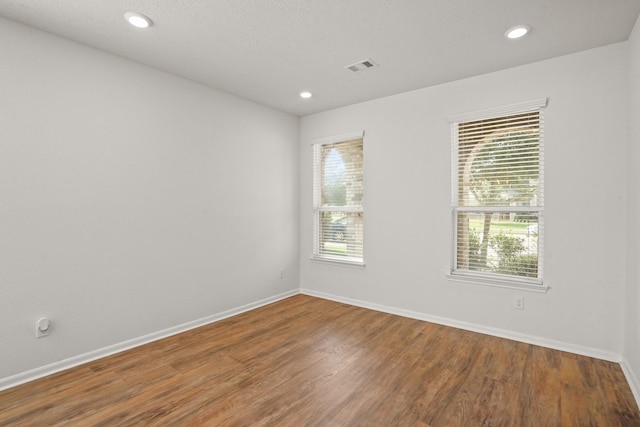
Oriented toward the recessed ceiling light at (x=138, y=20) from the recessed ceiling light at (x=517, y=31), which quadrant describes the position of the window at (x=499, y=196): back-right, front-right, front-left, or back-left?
back-right

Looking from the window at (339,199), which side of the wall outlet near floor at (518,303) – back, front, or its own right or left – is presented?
right

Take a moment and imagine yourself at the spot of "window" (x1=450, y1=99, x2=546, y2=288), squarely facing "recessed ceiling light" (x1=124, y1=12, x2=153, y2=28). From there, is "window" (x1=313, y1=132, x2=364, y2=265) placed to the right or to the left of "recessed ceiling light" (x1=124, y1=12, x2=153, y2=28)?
right

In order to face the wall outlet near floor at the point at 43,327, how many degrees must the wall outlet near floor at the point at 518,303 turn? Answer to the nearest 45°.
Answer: approximately 45° to its right

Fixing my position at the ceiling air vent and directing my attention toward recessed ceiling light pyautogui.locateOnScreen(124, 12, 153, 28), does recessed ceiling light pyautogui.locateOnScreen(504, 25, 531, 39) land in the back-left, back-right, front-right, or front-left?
back-left

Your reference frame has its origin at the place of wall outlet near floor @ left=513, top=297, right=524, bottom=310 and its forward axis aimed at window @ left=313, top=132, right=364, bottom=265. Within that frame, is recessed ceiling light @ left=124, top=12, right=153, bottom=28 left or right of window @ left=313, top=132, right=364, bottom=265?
left

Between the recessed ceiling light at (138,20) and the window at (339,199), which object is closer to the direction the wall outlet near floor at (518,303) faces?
the recessed ceiling light

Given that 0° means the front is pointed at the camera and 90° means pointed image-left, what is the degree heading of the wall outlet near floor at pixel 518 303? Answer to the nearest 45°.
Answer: approximately 0°
